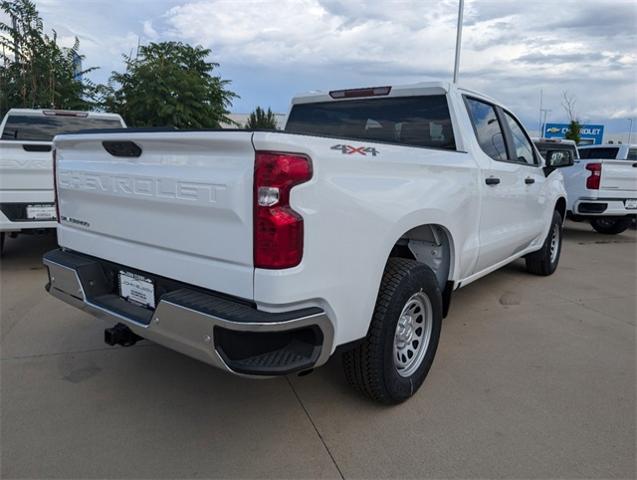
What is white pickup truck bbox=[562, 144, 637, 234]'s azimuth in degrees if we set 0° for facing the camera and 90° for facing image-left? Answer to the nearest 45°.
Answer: approximately 135°

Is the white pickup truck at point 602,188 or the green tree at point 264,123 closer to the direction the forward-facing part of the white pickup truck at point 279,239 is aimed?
the white pickup truck

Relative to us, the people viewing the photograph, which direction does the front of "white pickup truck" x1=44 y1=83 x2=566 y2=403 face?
facing away from the viewer and to the right of the viewer

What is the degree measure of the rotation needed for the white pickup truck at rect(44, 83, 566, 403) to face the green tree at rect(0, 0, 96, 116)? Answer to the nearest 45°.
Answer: approximately 90° to its left

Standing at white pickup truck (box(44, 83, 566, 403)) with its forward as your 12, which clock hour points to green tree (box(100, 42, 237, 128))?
The green tree is roughly at 10 o'clock from the white pickup truck.

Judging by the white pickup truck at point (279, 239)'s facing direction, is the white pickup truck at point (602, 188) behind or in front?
in front

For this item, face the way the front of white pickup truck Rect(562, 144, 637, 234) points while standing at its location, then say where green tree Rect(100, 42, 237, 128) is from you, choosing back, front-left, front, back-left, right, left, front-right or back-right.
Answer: front-left

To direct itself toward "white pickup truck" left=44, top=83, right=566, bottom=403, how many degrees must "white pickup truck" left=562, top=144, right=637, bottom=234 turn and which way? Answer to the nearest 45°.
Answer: approximately 135° to its left

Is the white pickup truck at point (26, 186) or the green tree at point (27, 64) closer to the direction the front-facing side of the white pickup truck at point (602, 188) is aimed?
the green tree

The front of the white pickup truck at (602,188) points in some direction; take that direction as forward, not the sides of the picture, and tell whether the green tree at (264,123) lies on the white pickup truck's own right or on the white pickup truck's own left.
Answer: on the white pickup truck's own left

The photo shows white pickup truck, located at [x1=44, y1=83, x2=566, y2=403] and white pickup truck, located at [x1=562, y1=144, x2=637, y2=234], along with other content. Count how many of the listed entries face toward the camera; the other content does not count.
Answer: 0
